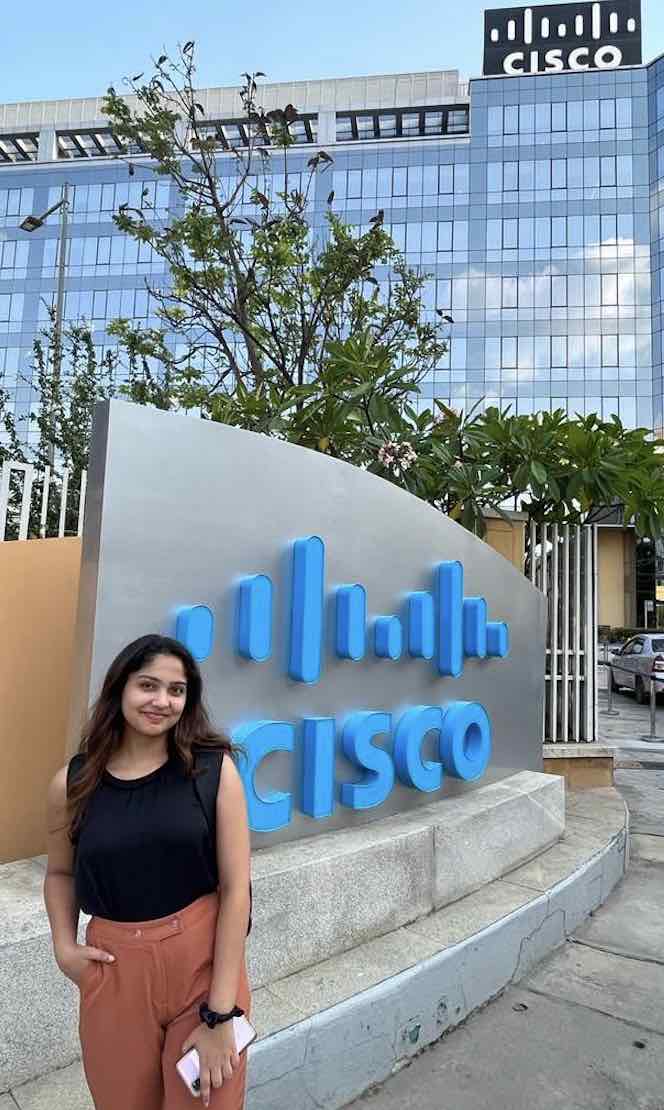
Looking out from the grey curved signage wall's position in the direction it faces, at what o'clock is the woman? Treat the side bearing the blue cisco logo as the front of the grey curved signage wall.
The woman is roughly at 2 o'clock from the grey curved signage wall.

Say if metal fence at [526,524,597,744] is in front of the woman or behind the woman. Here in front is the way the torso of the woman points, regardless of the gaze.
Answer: behind

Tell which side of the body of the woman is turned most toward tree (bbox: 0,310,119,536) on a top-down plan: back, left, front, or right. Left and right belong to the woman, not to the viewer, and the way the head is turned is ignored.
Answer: back

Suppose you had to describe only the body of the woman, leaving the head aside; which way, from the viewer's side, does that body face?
toward the camera

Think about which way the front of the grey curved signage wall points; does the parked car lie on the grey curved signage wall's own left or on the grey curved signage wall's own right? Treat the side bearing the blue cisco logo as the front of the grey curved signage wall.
on the grey curved signage wall's own left

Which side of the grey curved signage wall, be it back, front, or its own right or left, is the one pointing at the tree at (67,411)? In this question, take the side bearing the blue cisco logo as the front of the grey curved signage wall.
back

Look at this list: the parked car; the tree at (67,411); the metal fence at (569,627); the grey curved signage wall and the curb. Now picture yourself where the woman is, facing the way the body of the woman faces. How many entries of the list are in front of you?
0

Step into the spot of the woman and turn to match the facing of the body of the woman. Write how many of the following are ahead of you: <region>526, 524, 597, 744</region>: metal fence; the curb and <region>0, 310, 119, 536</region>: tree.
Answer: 0

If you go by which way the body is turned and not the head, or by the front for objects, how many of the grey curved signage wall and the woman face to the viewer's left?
0

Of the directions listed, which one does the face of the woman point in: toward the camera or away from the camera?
toward the camera

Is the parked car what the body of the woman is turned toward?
no

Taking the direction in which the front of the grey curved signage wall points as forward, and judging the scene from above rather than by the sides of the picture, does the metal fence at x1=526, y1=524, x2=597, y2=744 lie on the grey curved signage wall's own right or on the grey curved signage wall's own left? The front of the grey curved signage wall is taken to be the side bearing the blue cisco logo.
on the grey curved signage wall's own left

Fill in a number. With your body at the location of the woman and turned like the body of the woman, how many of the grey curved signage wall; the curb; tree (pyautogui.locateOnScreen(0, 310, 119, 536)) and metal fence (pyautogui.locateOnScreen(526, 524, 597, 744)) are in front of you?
0
